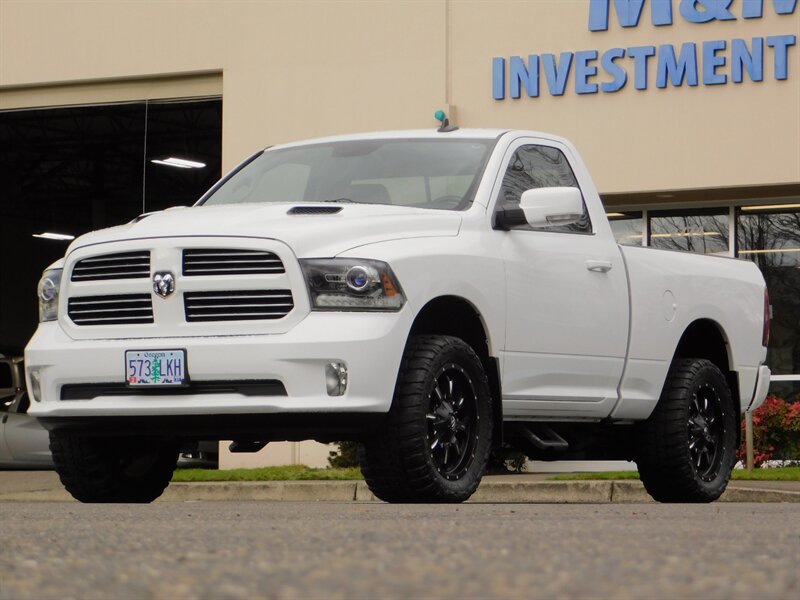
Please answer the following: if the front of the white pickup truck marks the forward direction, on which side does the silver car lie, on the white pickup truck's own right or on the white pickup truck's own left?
on the white pickup truck's own right

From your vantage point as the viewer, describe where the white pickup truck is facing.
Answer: facing the viewer and to the left of the viewer

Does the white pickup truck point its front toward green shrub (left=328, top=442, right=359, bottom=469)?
no

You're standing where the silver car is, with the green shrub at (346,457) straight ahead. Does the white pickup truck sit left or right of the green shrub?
right
